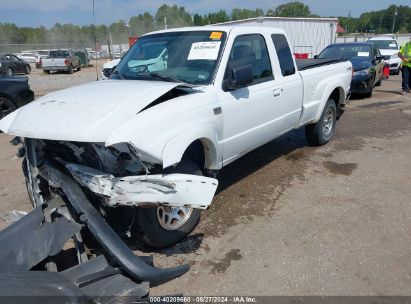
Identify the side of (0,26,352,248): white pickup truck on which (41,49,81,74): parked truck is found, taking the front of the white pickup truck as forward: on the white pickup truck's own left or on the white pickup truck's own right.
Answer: on the white pickup truck's own right

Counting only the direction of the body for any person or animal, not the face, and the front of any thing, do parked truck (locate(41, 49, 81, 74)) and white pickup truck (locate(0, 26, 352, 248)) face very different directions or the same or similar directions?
very different directions

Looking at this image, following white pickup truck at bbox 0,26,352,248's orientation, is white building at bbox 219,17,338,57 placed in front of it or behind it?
behind

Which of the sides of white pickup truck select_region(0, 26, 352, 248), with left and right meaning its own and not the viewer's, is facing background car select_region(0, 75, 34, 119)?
right

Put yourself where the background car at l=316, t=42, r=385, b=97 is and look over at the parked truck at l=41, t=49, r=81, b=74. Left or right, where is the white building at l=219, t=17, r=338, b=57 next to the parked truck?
right

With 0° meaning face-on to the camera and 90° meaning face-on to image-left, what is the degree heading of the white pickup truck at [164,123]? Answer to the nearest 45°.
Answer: approximately 45°
